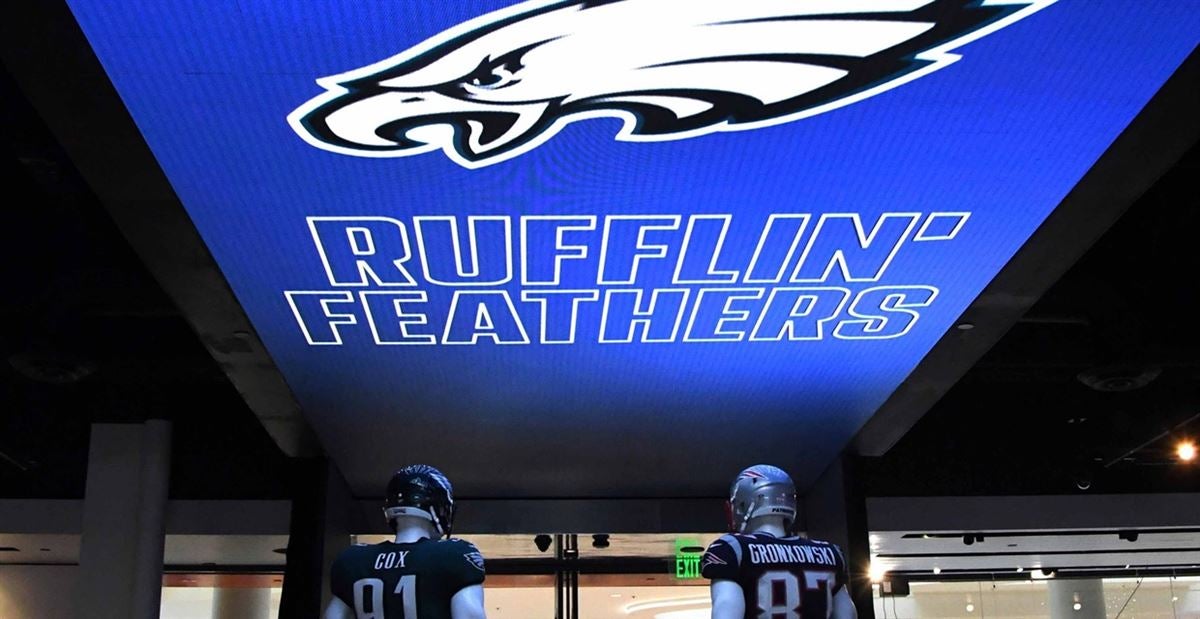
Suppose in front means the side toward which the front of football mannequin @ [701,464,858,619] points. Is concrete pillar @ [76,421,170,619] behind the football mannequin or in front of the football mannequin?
in front

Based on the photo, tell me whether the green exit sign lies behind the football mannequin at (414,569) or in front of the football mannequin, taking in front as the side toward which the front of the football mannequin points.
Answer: in front

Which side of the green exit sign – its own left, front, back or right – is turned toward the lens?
front

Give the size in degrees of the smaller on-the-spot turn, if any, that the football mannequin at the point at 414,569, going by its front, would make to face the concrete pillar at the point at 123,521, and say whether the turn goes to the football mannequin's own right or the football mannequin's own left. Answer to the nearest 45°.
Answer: approximately 45° to the football mannequin's own left

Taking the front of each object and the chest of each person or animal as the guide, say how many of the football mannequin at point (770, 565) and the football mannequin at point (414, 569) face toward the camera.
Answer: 0

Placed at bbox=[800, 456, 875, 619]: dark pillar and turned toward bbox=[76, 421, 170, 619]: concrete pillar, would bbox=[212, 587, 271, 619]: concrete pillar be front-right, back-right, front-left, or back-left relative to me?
front-right

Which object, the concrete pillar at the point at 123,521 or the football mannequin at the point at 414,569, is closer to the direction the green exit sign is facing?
the football mannequin

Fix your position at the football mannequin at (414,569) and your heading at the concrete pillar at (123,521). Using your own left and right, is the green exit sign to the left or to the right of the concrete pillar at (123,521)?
right

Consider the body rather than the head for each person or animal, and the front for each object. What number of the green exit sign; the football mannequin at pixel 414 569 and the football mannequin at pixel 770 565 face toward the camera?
1

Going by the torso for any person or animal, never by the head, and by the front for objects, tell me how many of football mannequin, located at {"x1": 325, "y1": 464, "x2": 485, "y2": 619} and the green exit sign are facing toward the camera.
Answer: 1

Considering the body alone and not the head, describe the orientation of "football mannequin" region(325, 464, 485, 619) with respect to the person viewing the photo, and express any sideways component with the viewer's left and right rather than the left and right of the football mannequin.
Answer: facing away from the viewer and to the right of the viewer

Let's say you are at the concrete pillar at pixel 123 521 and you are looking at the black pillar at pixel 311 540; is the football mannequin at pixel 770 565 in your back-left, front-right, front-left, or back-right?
front-right

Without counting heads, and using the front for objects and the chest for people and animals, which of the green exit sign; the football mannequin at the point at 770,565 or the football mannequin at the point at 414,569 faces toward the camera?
the green exit sign

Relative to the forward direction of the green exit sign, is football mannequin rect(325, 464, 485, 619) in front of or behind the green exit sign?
in front

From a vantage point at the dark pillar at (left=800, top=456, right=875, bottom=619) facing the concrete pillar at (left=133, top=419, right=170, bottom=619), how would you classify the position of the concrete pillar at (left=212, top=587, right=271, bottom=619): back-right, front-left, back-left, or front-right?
front-right
